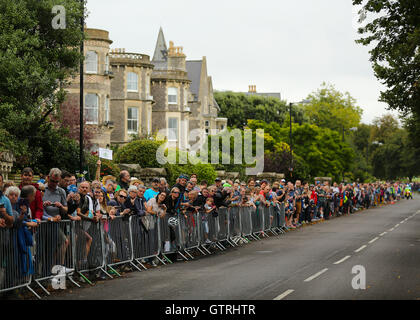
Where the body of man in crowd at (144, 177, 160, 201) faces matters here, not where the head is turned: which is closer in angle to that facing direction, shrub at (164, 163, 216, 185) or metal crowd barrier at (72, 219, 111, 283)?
the metal crowd barrier

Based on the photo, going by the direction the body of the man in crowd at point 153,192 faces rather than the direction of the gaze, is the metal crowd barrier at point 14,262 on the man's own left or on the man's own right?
on the man's own right

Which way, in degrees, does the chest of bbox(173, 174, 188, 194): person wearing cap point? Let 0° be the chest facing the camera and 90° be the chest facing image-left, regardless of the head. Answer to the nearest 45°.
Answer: approximately 315°

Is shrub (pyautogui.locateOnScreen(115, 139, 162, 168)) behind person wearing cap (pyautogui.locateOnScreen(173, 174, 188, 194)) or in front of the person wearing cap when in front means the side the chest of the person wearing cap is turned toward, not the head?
behind

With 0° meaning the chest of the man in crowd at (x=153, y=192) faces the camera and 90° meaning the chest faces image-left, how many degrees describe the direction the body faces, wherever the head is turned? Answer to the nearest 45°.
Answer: approximately 315°

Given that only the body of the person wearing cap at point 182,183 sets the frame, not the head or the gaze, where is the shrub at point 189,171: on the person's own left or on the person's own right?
on the person's own left

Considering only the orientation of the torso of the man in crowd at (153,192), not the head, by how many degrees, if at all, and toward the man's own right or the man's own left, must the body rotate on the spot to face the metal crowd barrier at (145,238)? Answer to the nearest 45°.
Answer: approximately 45° to the man's own right

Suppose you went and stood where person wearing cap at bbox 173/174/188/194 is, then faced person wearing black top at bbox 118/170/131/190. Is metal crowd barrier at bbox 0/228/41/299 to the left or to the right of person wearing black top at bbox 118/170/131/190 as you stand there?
left

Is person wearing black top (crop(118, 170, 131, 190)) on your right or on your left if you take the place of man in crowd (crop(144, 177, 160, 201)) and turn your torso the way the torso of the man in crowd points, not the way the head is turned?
on your right
